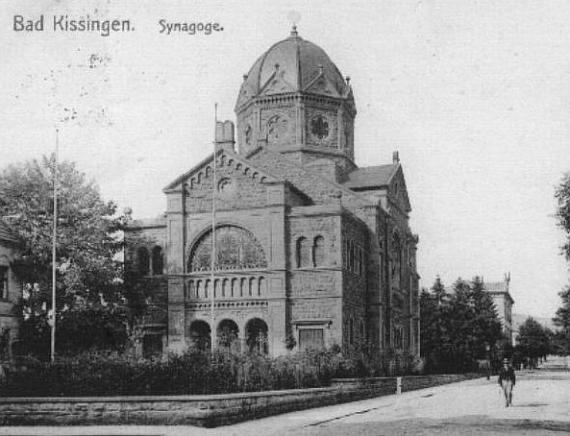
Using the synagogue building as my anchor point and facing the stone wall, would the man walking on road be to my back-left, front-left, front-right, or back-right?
front-left

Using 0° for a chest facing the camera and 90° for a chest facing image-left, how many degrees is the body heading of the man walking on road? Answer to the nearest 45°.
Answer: approximately 0°

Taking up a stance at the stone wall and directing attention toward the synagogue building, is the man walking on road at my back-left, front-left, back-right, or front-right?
front-right

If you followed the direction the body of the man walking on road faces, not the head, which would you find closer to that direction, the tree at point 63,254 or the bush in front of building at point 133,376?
the bush in front of building

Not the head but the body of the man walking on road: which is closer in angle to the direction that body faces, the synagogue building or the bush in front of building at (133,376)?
the bush in front of building

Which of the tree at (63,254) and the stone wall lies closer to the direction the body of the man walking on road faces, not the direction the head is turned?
the stone wall

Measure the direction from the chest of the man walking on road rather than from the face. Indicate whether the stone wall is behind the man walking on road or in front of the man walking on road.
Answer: in front

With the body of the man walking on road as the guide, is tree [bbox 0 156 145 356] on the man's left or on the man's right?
on the man's right
